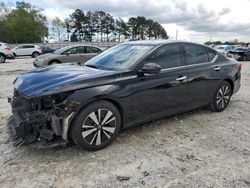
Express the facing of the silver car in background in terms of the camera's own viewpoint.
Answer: facing the viewer and to the left of the viewer

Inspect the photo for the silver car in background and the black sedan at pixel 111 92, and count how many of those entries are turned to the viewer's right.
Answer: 0

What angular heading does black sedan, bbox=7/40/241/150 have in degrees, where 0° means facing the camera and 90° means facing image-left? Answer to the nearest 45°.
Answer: approximately 45°

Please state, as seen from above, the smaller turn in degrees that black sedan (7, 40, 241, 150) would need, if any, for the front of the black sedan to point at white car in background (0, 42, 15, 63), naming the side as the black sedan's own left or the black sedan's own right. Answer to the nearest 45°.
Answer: approximately 90° to the black sedan's own right

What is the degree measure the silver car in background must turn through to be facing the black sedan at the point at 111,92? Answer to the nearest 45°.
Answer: approximately 45° to its left

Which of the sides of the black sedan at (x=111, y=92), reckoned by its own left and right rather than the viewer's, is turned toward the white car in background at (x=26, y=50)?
right

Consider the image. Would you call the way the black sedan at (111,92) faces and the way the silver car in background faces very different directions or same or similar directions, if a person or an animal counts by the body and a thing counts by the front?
same or similar directions
